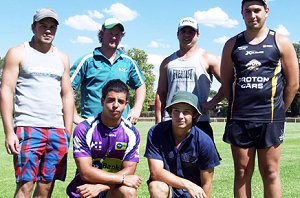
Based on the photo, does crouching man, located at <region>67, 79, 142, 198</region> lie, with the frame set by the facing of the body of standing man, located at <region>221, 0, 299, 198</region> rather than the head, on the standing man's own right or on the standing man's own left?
on the standing man's own right

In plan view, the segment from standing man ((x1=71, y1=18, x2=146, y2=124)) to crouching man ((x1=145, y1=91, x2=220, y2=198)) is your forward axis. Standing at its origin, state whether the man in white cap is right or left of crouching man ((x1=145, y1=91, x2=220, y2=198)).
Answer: left

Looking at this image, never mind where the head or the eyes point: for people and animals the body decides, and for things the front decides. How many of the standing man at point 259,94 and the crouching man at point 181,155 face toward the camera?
2

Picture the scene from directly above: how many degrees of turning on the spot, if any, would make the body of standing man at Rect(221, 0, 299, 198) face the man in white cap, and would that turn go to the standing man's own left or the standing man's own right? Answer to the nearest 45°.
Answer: approximately 135° to the standing man's own right

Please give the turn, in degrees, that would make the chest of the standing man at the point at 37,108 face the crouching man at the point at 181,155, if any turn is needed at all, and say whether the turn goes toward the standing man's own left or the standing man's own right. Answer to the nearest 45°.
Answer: approximately 45° to the standing man's own left

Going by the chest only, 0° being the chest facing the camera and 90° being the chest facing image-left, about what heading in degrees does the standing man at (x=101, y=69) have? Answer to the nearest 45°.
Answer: approximately 0°

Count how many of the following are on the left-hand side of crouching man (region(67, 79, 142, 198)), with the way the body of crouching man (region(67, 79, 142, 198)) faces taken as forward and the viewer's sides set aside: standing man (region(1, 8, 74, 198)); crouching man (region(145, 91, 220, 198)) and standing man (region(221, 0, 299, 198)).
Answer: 2

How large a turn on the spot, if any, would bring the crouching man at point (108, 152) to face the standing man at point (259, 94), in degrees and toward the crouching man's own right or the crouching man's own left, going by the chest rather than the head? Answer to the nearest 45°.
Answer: approximately 90° to the crouching man's own left

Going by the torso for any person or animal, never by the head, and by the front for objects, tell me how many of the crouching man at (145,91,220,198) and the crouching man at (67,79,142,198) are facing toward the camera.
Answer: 2

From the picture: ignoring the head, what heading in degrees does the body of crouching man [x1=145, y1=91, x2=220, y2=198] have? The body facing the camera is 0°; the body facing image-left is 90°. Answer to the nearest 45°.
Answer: approximately 0°
